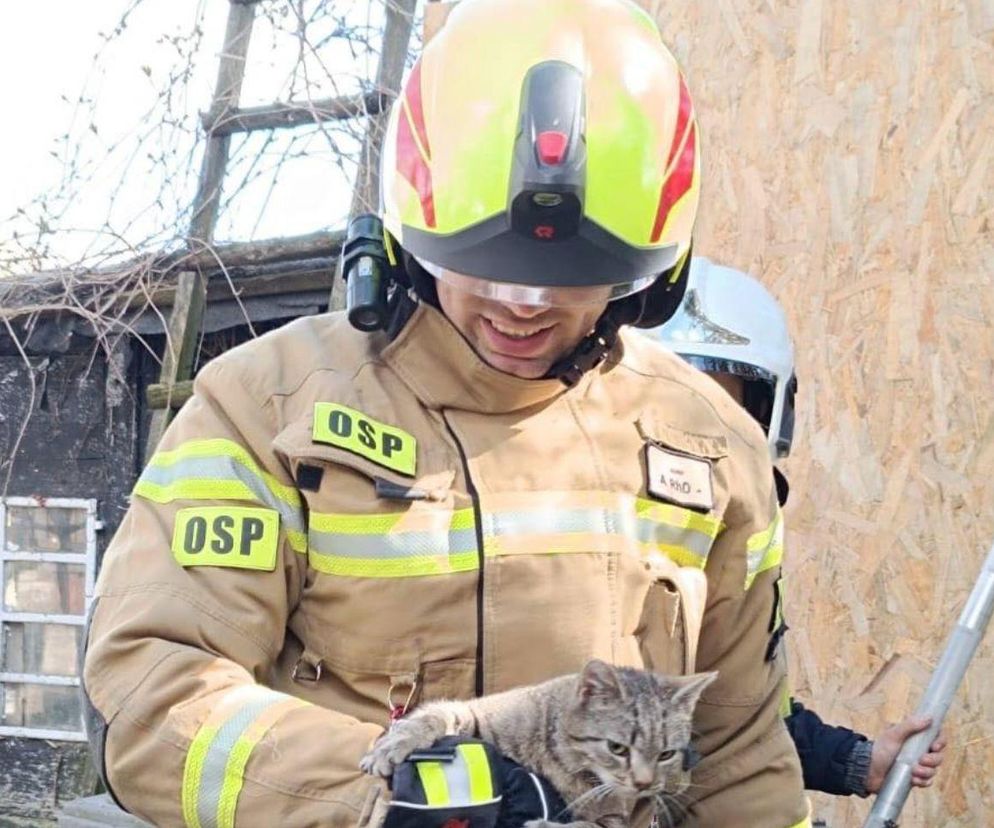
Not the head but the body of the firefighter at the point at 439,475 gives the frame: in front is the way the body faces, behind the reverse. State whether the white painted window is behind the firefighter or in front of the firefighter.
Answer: behind

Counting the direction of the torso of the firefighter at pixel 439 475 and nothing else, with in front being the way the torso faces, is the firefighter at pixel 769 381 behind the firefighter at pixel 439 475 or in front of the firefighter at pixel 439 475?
behind

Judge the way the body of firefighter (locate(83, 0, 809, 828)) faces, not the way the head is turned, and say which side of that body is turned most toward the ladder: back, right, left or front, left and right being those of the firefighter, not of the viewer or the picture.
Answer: back

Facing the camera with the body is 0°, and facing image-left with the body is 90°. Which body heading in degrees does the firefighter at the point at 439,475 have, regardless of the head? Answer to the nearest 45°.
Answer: approximately 0°
